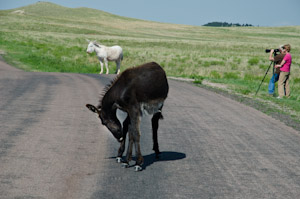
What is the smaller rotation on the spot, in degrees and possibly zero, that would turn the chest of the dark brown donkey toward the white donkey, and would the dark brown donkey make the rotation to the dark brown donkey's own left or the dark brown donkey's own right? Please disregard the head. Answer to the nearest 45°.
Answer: approximately 135° to the dark brown donkey's own right
